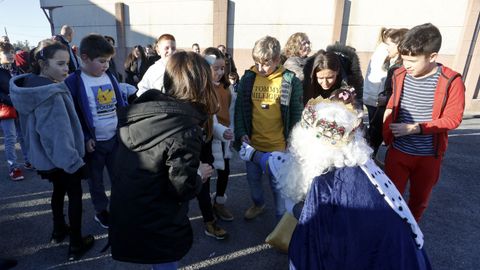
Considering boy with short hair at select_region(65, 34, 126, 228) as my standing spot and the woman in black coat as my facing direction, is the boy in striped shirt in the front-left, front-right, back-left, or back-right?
front-left

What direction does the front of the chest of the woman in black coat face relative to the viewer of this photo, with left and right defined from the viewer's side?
facing away from the viewer and to the right of the viewer

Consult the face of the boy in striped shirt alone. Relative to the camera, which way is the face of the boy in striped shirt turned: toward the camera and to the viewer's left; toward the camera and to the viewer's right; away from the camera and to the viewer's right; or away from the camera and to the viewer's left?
toward the camera and to the viewer's left

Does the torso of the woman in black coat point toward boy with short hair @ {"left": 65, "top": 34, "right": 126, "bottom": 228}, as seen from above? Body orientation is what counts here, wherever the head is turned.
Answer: no

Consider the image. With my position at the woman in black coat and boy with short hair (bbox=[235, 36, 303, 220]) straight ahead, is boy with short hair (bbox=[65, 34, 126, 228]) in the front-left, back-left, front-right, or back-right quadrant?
front-left

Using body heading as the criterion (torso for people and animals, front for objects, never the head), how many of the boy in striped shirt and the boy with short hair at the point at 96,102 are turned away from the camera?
0

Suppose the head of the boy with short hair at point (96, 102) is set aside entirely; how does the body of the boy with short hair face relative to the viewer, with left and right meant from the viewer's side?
facing the viewer and to the right of the viewer

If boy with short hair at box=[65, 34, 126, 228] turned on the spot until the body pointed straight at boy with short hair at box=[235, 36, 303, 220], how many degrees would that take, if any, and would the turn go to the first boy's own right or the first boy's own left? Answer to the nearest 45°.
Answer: approximately 45° to the first boy's own left

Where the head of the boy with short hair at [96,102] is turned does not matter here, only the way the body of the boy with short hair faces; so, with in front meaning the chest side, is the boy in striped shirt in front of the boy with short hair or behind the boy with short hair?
in front

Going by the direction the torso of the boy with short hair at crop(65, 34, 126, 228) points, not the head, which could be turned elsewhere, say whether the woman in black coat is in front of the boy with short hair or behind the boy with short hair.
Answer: in front

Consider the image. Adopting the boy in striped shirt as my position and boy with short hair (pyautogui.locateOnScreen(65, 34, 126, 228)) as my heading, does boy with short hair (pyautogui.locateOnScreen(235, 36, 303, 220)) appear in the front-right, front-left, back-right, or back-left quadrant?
front-right

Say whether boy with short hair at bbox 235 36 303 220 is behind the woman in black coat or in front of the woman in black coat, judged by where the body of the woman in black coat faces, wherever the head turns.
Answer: in front

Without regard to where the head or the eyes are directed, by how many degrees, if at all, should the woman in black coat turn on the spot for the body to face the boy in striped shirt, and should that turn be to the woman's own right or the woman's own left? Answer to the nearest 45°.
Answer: approximately 45° to the woman's own right

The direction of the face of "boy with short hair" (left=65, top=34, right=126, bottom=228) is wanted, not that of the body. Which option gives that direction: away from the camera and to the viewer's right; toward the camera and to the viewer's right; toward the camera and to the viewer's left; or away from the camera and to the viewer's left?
toward the camera and to the viewer's right

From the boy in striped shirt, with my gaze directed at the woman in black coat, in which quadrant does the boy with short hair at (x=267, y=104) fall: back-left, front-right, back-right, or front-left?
front-right
